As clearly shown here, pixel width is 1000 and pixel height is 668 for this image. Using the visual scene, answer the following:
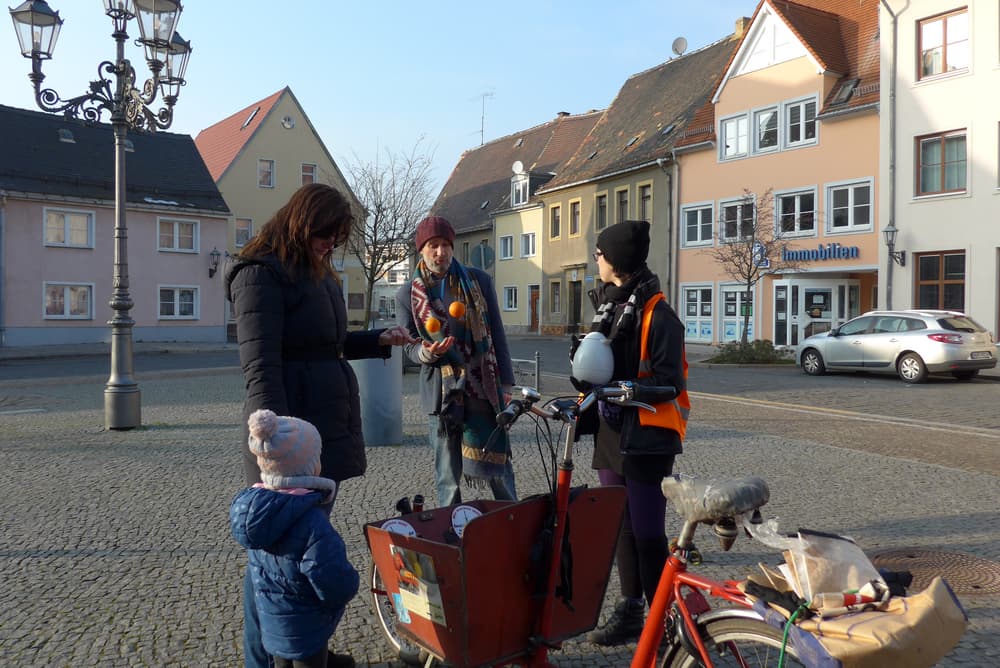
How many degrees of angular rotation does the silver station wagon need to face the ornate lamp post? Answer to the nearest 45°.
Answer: approximately 90° to its left

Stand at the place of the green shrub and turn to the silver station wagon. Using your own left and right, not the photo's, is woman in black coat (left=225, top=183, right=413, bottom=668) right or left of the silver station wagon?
right

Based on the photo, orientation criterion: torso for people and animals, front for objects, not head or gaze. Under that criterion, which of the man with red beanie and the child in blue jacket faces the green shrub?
the child in blue jacket

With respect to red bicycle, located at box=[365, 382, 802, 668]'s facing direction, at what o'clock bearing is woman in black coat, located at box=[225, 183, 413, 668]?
The woman in black coat is roughly at 11 o'clock from the red bicycle.

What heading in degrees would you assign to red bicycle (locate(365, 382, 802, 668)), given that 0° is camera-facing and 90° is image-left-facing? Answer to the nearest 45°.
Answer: approximately 135°

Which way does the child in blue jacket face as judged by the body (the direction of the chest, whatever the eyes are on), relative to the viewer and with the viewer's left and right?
facing away from the viewer and to the right of the viewer

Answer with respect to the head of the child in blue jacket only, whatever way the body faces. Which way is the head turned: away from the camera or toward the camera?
away from the camera

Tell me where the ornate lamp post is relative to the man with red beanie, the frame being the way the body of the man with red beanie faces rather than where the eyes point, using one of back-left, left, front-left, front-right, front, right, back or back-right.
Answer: back-right

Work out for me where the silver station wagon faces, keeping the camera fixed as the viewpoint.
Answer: facing away from the viewer and to the left of the viewer

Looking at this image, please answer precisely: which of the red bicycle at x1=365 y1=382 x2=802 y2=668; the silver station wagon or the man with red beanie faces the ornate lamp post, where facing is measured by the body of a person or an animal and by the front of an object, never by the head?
the red bicycle

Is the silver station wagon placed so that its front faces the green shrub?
yes

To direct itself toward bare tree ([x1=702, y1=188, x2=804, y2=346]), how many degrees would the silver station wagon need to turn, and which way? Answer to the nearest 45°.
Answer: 0° — it already faces it
